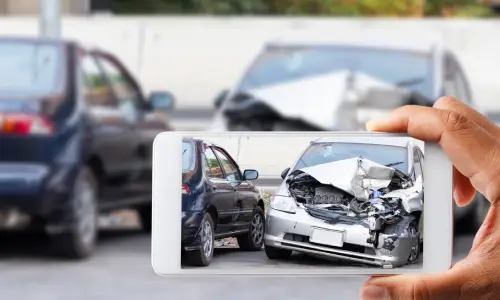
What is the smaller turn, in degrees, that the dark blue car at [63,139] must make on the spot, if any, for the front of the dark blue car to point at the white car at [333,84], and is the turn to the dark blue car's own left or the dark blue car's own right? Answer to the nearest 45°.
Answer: approximately 45° to the dark blue car's own right

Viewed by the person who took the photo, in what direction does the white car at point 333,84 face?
facing the viewer and to the left of the viewer

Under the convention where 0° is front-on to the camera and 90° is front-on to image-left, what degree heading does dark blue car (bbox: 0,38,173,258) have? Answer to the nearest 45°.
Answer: approximately 225°

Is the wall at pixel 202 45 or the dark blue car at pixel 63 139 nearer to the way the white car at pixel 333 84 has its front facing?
the dark blue car

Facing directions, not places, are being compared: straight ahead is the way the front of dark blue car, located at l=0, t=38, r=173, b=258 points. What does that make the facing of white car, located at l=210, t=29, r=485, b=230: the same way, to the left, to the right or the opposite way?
the opposite way

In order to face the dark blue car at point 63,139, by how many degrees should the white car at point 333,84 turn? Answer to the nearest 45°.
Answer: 0° — it already faces it

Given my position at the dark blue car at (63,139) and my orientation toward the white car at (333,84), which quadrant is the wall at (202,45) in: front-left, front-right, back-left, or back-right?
front-left

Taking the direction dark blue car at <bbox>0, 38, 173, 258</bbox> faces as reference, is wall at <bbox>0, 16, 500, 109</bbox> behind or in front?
in front
